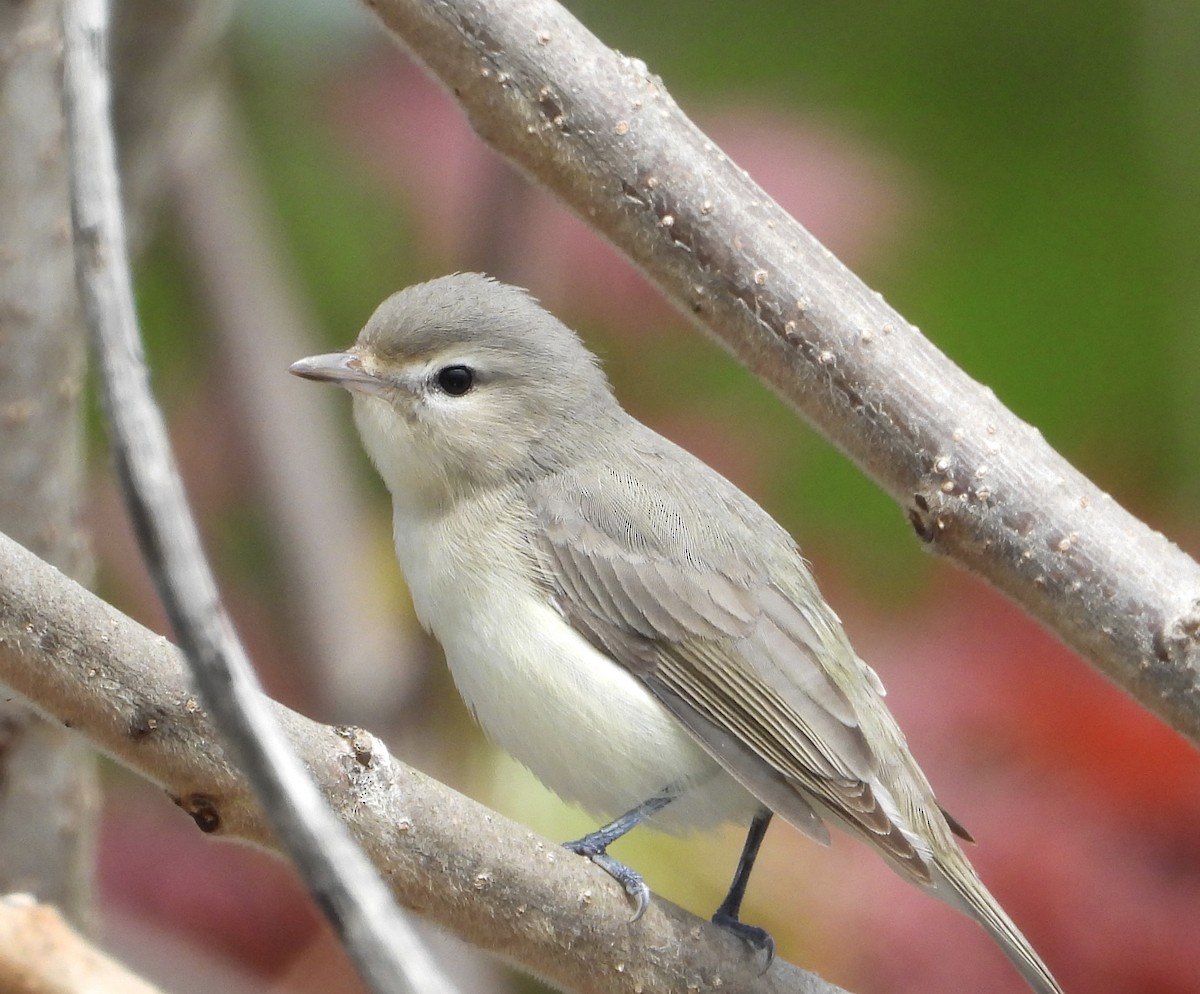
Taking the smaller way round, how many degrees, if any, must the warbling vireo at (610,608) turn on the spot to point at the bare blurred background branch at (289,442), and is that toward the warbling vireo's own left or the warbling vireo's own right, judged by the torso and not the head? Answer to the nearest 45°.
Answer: approximately 45° to the warbling vireo's own right

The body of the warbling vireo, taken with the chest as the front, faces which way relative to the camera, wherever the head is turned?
to the viewer's left

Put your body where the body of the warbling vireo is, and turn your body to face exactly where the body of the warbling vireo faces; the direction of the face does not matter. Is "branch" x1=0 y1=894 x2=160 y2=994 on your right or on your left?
on your left

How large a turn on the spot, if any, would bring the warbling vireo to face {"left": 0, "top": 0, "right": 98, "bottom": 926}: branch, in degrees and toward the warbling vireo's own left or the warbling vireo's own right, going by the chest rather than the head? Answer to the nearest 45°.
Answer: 0° — it already faces it
